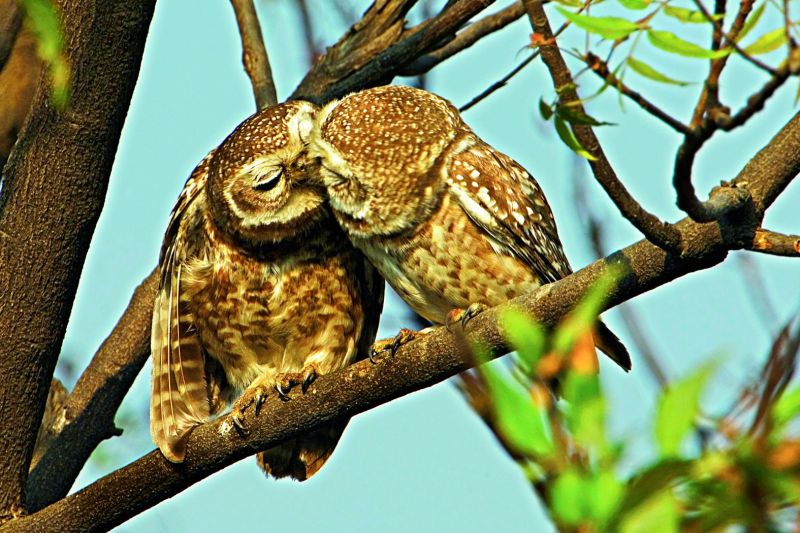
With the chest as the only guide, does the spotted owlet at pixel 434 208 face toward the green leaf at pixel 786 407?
no

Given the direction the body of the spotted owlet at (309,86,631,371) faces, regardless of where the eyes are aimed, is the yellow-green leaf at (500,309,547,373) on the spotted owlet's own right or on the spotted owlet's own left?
on the spotted owlet's own left

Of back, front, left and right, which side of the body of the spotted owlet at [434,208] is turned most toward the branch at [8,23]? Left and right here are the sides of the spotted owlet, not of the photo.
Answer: front

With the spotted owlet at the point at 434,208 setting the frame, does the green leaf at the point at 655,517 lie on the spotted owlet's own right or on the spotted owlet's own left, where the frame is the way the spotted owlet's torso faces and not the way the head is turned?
on the spotted owlet's own left

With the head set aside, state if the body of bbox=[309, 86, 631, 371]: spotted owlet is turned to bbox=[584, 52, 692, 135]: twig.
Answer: no

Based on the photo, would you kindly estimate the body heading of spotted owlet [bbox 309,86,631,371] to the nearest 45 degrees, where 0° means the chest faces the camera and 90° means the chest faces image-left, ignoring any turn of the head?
approximately 90°

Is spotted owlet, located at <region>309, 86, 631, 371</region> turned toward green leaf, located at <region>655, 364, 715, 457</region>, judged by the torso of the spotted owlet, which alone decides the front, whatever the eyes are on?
no
